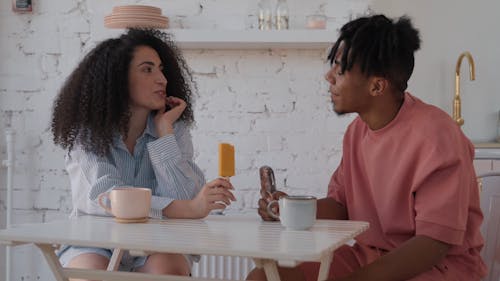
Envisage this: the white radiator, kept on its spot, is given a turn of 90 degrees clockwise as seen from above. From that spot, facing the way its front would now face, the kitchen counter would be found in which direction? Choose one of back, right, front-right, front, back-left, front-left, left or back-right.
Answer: back

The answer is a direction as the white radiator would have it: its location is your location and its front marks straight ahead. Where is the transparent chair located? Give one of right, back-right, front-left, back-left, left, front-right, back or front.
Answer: front-left

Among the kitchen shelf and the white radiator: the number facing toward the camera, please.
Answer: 2

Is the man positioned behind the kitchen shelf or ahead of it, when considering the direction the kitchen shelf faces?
ahead

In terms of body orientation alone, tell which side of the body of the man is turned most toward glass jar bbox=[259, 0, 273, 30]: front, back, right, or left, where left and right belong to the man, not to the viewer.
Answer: right

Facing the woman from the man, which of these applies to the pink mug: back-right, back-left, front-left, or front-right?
front-left

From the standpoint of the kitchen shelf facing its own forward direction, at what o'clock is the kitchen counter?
The kitchen counter is roughly at 9 o'clock from the kitchen shelf.

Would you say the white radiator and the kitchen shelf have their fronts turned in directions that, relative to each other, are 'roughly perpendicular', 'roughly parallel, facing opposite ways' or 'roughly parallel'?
roughly parallel

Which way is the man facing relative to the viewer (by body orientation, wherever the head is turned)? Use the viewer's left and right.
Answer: facing the viewer and to the left of the viewer

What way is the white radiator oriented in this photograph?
toward the camera

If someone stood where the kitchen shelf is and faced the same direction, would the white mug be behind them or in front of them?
in front

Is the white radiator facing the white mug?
yes

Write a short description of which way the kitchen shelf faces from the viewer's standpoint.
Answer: facing the viewer

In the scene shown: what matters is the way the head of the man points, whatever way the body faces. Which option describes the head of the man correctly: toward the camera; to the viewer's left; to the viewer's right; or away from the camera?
to the viewer's left

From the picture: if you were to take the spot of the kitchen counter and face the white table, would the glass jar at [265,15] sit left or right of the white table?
right
